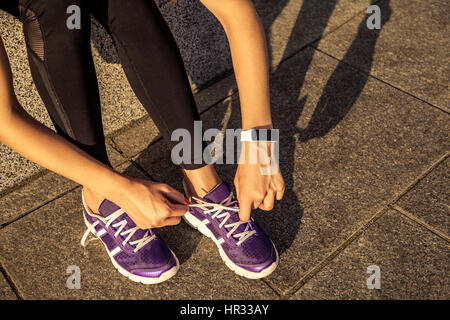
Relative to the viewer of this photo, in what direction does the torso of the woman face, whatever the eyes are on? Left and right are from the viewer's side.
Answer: facing the viewer and to the right of the viewer
